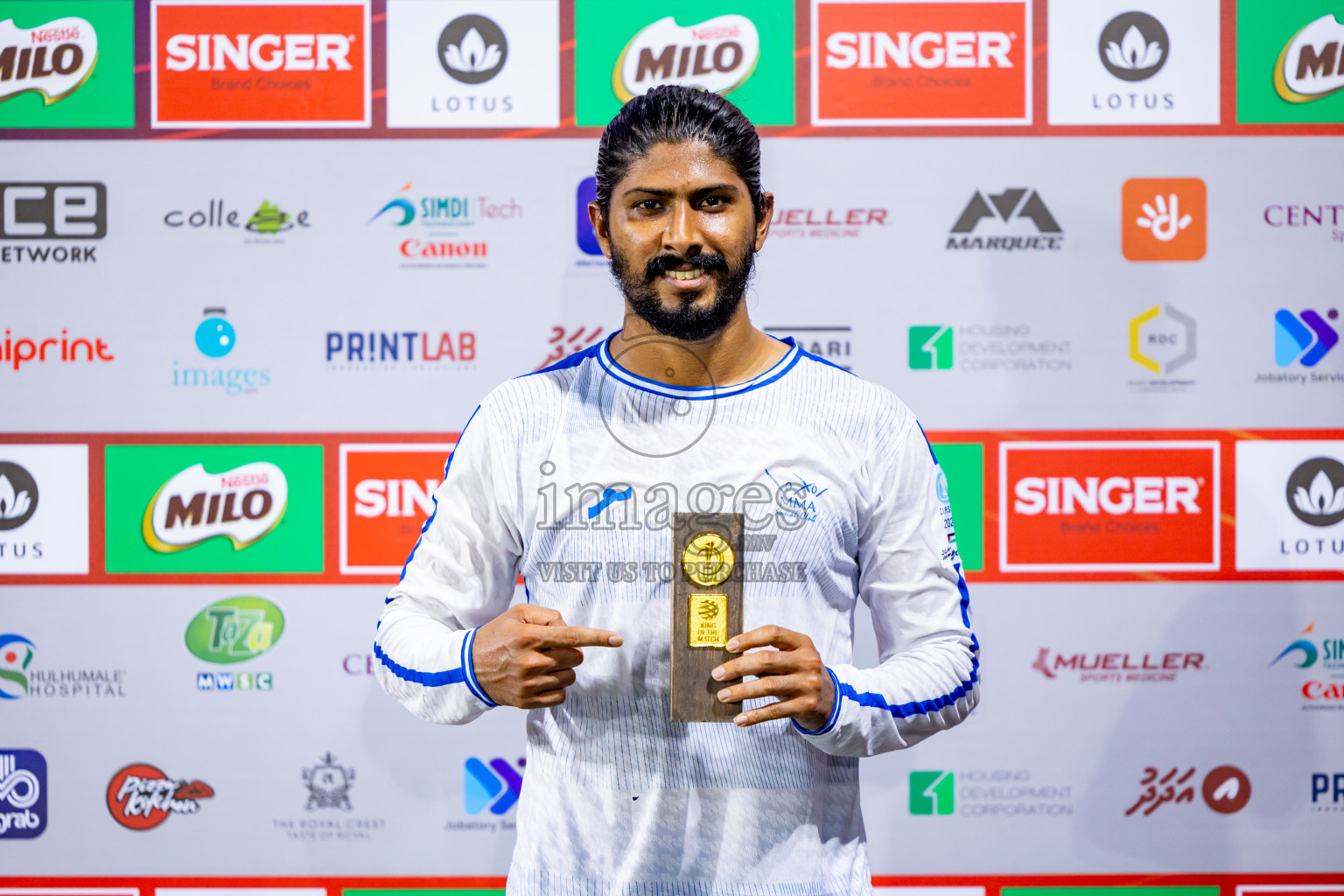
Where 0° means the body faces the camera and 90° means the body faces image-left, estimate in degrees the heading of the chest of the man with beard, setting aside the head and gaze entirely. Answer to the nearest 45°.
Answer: approximately 0°
